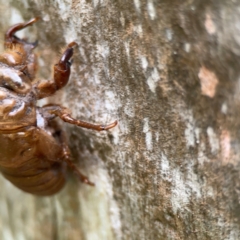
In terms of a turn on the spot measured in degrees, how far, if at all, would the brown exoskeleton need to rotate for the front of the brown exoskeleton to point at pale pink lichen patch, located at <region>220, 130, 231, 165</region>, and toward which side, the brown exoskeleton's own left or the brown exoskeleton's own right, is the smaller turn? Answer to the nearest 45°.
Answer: approximately 135° to the brown exoskeleton's own right

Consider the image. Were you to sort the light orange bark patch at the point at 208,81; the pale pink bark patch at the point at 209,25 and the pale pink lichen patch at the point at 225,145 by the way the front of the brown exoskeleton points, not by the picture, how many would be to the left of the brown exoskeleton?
0

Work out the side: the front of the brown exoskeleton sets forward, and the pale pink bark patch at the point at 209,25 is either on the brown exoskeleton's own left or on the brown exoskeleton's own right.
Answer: on the brown exoskeleton's own right

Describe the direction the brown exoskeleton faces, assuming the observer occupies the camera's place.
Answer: facing away from the viewer

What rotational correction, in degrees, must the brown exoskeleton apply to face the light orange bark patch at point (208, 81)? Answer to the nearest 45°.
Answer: approximately 135° to its right
